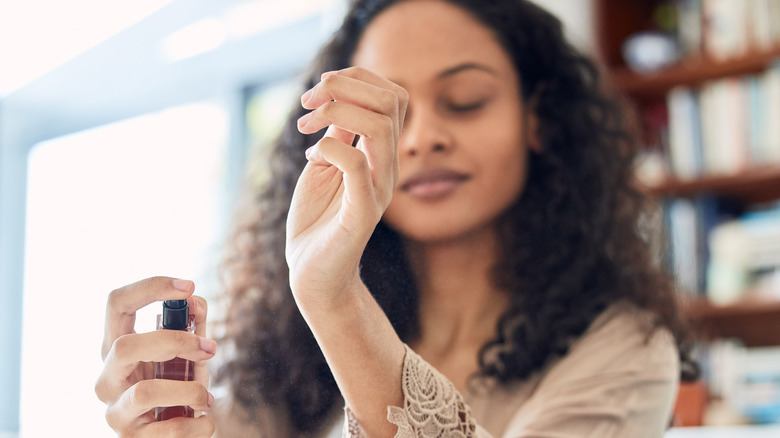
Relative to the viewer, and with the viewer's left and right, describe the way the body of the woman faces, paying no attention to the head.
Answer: facing the viewer

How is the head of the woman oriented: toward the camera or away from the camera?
toward the camera
